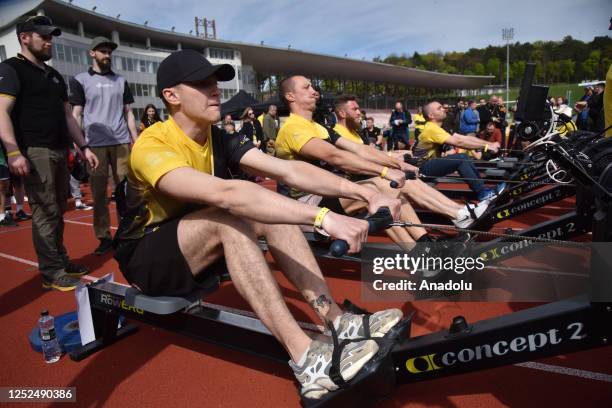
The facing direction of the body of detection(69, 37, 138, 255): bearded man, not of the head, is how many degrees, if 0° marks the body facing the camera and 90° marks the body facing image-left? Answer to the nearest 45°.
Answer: approximately 0°

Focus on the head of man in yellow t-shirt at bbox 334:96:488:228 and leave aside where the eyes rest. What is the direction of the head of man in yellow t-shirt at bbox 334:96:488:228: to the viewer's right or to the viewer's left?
to the viewer's right

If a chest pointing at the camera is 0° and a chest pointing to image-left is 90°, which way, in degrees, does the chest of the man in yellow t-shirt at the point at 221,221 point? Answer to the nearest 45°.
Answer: approximately 315°

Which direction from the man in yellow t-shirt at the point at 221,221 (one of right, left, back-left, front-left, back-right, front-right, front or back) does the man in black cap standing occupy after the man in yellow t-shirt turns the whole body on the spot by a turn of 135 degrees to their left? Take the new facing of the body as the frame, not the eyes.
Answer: front-left

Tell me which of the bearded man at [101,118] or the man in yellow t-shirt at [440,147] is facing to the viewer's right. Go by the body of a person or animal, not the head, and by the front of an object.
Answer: the man in yellow t-shirt

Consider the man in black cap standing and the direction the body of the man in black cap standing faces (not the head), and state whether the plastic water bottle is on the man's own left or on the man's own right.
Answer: on the man's own right

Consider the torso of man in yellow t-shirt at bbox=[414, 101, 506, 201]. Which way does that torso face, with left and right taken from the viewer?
facing to the right of the viewer

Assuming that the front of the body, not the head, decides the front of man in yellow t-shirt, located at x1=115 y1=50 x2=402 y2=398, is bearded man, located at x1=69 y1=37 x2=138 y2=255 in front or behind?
behind

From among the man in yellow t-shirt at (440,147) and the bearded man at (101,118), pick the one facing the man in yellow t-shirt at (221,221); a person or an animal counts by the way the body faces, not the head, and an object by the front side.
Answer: the bearded man

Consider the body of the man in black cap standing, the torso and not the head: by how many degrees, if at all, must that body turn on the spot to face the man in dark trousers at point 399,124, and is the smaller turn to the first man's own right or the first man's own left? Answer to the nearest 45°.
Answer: approximately 90° to the first man's own left

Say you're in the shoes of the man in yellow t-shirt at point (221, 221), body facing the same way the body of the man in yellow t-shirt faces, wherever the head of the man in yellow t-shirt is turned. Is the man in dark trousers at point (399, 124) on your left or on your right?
on your left

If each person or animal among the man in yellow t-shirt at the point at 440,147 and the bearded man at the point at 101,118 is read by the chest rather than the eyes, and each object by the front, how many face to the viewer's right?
1
